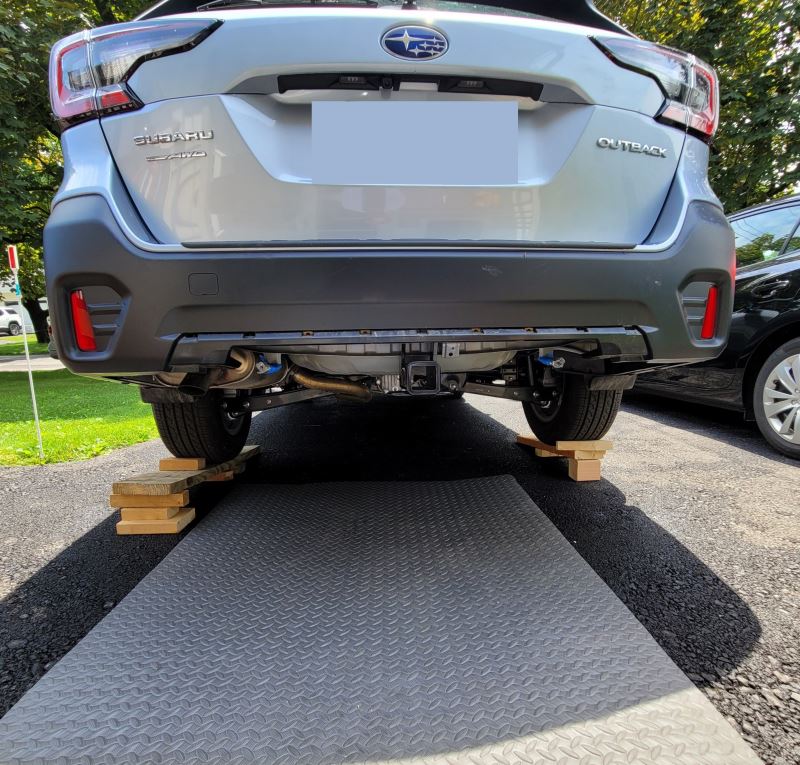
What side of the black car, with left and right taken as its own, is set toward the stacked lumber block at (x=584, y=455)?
left

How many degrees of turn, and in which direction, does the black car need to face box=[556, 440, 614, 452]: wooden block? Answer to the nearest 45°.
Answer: approximately 90° to its left

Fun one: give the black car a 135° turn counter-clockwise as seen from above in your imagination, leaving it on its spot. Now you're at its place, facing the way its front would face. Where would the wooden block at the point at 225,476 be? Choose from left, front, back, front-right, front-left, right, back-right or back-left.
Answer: front-right

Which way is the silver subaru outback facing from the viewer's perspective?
away from the camera

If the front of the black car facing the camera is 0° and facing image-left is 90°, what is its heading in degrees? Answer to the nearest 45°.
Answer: approximately 135°

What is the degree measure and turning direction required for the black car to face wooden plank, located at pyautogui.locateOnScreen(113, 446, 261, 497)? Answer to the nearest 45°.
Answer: approximately 90° to its left

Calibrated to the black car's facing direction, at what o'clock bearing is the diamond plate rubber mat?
The diamond plate rubber mat is roughly at 8 o'clock from the black car.
